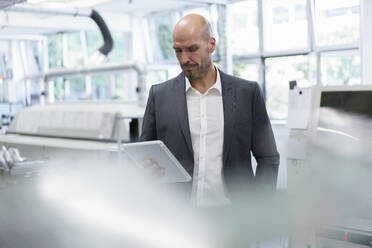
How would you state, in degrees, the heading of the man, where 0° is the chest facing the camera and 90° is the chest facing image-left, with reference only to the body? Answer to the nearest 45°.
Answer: approximately 0°
